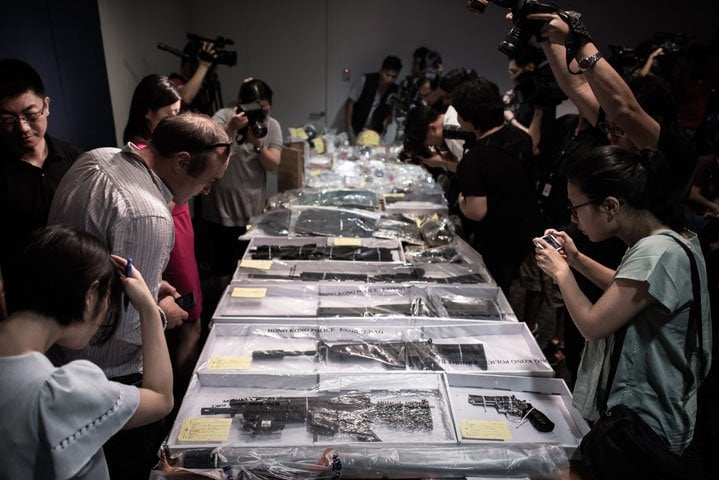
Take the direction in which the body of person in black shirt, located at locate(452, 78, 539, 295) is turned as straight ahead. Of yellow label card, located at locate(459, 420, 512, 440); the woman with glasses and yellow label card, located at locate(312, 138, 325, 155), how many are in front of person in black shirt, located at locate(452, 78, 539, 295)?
1

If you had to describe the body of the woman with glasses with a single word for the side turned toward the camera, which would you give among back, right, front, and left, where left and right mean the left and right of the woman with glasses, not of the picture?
left

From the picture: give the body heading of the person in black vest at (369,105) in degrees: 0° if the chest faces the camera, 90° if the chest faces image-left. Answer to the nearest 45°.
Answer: approximately 315°

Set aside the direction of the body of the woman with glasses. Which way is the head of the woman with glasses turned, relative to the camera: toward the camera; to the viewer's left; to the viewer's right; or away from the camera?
to the viewer's left

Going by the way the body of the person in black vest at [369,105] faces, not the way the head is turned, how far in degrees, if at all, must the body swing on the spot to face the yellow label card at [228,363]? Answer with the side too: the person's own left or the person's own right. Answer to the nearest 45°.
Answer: approximately 45° to the person's own right

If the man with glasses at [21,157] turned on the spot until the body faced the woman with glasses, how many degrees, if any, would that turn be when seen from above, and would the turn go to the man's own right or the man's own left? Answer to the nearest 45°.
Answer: approximately 45° to the man's own left

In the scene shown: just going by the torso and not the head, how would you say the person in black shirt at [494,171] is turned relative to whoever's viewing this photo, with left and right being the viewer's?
facing away from the viewer and to the left of the viewer

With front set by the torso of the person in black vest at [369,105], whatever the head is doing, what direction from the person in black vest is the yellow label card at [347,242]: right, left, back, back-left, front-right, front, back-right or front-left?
front-right

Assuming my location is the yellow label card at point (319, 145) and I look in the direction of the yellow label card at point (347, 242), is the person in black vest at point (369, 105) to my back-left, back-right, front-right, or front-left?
back-left
